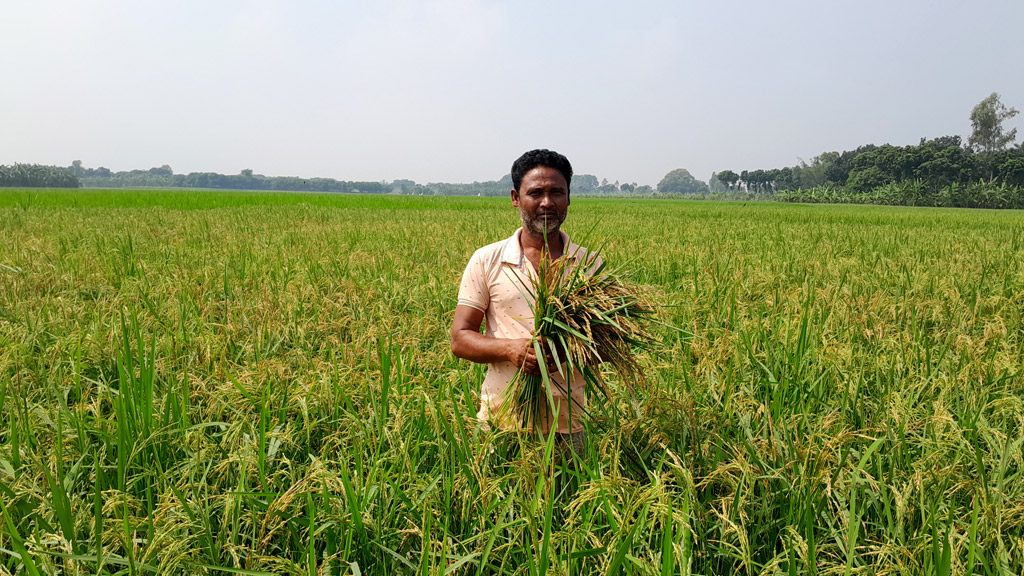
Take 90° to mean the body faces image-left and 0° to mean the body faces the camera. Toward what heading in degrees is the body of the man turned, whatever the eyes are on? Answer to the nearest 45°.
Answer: approximately 315°
